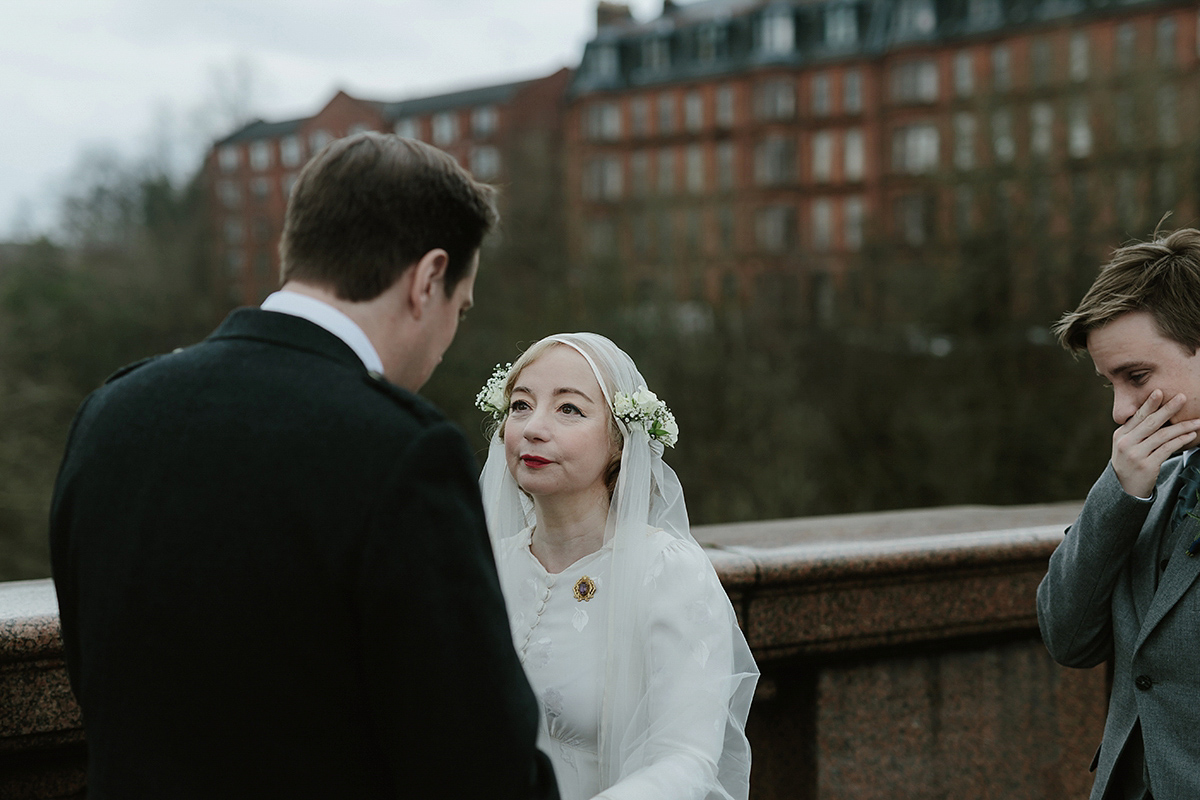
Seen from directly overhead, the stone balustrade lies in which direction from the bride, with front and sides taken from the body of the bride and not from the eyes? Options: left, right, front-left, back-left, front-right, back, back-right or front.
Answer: back

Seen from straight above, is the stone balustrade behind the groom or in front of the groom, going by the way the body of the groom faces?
in front

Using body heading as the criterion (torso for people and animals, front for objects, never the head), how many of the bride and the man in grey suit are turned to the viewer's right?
0

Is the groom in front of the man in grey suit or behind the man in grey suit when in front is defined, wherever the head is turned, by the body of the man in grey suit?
in front

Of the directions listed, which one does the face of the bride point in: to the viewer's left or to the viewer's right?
to the viewer's left

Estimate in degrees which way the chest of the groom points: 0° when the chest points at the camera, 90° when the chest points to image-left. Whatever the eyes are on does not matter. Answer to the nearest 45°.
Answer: approximately 225°

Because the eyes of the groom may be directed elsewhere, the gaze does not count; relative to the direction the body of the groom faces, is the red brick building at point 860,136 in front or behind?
in front

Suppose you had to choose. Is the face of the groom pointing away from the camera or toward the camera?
away from the camera

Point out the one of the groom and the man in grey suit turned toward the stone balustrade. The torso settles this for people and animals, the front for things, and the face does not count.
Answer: the groom

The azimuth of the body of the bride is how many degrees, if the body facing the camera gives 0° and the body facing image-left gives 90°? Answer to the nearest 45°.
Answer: approximately 45°

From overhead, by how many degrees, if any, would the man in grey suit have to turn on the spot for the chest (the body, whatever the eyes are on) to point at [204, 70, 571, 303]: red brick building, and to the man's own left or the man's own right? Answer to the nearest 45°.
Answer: approximately 90° to the man's own right

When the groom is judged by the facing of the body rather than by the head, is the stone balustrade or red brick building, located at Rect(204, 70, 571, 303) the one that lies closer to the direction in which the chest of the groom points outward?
the stone balustrade

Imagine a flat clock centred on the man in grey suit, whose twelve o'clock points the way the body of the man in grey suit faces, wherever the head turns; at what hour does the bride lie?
The bride is roughly at 1 o'clock from the man in grey suit.

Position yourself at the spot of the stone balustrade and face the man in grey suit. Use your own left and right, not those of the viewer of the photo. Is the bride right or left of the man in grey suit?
right

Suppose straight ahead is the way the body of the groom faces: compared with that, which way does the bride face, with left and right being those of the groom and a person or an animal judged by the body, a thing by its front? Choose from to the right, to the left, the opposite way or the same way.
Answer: the opposite way
